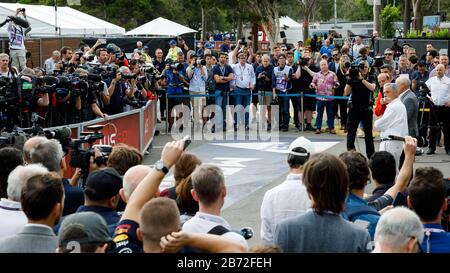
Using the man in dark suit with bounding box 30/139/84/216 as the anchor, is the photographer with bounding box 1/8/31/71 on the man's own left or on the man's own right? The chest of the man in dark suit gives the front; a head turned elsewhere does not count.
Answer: on the man's own left

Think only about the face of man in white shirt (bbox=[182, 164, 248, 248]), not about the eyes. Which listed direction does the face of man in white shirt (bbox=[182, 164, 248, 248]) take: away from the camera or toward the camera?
away from the camera

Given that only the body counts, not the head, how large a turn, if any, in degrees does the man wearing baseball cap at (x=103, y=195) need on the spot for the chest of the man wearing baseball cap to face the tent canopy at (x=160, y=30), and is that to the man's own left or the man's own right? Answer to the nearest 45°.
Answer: approximately 45° to the man's own left

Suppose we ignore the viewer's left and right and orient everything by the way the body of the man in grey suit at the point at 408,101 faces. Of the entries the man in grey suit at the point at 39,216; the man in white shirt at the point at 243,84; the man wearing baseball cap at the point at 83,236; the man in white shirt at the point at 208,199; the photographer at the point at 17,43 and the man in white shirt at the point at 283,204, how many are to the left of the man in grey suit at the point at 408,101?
4

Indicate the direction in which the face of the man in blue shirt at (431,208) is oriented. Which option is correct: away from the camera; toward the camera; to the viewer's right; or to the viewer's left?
away from the camera

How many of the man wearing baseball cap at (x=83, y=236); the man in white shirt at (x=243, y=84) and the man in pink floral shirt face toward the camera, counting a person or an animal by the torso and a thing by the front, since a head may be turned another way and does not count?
2

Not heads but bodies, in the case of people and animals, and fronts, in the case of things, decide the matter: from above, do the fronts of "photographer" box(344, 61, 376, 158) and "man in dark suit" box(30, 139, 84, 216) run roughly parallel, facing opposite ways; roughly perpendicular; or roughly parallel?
roughly parallel, facing opposite ways

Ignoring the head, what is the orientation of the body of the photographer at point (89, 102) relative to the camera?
to the viewer's right

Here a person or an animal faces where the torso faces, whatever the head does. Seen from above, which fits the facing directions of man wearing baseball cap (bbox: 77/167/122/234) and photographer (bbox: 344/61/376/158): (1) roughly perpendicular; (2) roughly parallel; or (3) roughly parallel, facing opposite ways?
roughly parallel, facing opposite ways

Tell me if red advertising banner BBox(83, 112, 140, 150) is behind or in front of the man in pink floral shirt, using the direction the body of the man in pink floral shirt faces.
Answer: in front

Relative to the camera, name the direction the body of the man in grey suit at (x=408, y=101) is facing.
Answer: to the viewer's left

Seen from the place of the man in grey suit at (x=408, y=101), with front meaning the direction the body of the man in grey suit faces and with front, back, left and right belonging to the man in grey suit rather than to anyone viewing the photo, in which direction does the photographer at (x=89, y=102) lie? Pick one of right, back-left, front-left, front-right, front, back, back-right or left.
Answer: front

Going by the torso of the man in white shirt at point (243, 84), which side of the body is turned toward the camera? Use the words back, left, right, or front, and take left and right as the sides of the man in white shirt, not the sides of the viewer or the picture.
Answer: front

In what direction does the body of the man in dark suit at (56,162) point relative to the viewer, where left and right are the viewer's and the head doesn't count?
facing away from the viewer and to the right of the viewer

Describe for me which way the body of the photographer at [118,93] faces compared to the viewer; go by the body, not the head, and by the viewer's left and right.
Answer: facing the viewer and to the right of the viewer

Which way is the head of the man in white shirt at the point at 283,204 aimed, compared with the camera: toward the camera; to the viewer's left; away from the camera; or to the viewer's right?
away from the camera

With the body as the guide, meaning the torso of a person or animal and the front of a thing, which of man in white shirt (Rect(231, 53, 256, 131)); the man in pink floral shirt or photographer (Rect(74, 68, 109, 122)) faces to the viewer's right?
the photographer

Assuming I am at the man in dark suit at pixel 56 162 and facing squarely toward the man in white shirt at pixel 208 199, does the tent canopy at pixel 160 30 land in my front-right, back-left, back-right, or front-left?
back-left
